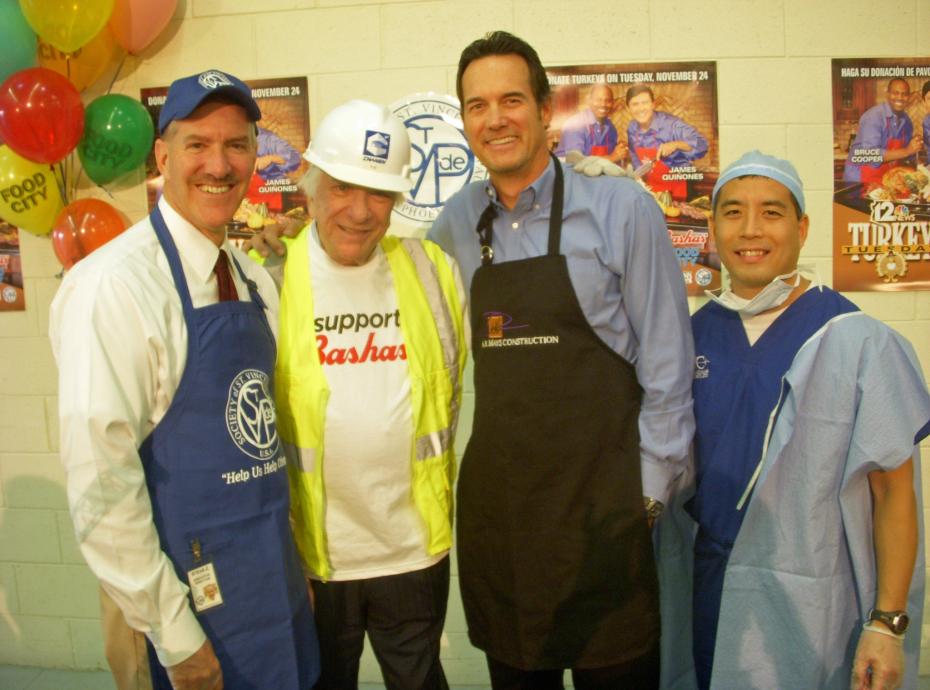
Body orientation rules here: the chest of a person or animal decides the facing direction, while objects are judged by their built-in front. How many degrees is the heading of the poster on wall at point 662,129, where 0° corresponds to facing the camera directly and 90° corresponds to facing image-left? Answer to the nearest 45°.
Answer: approximately 0°

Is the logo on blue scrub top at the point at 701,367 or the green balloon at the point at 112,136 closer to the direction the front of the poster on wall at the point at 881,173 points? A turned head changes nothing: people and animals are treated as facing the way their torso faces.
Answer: the logo on blue scrub top

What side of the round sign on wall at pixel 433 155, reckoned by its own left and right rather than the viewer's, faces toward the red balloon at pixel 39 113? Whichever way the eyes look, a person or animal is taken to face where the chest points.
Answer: right
